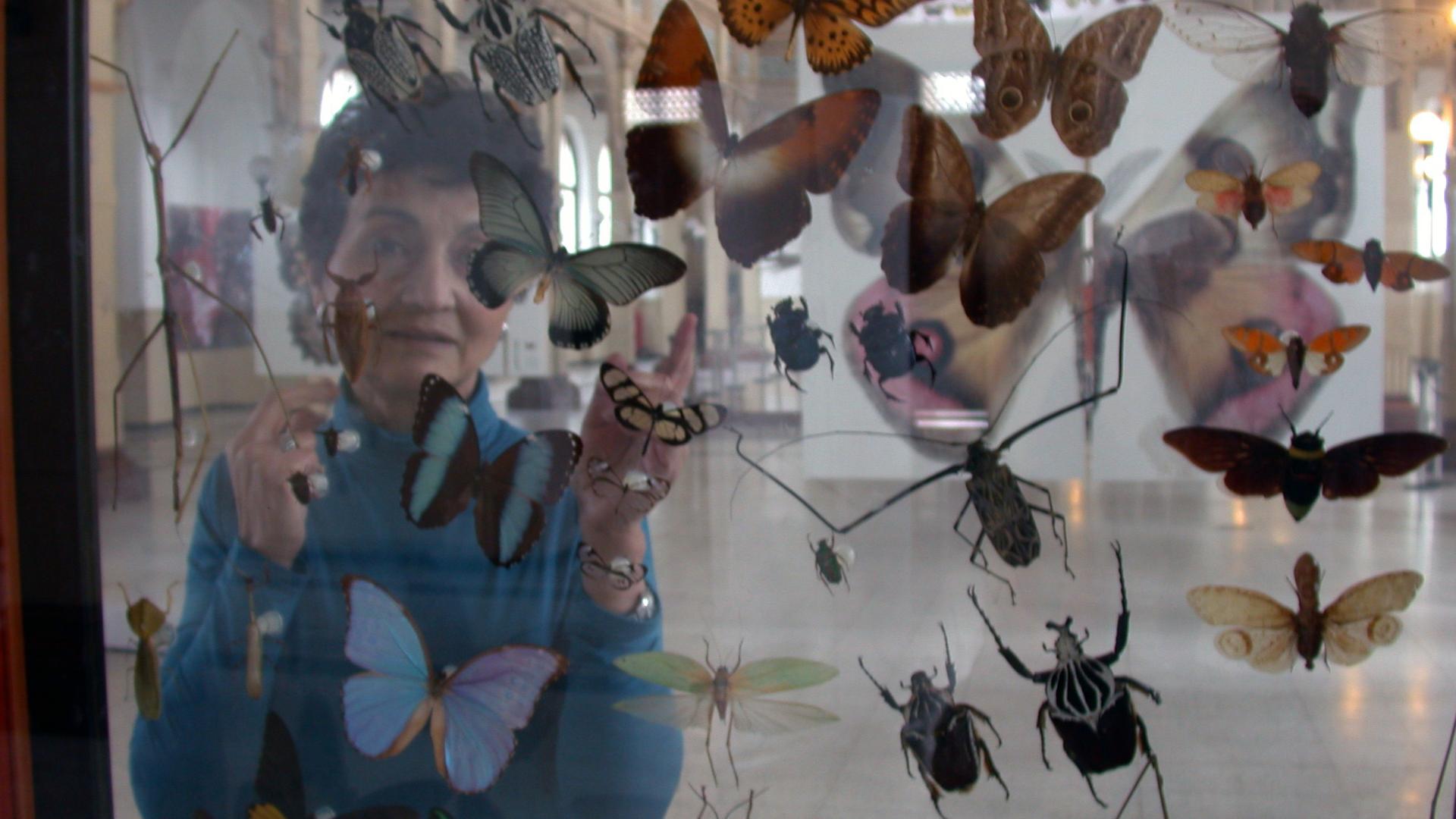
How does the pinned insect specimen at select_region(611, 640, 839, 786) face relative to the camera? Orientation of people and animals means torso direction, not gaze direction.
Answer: away from the camera
